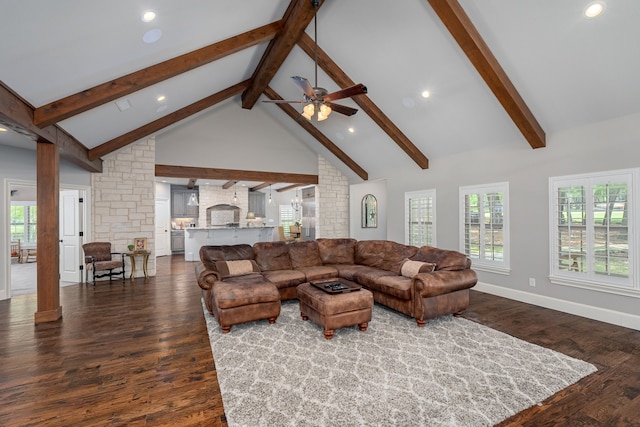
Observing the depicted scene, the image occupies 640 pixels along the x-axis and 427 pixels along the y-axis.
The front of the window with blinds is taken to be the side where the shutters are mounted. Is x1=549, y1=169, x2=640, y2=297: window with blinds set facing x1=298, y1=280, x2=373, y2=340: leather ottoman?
yes

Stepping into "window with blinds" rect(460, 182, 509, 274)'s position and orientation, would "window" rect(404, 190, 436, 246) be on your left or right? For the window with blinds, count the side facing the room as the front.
on your right

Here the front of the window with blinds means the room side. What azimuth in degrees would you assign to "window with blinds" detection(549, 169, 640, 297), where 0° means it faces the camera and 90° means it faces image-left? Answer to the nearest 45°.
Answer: approximately 45°

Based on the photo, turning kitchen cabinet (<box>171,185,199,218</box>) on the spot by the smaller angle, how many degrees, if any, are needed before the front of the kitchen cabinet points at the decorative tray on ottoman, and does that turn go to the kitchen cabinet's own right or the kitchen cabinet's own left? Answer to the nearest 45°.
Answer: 0° — it already faces it

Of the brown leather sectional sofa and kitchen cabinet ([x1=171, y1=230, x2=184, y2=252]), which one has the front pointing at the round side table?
the kitchen cabinet
